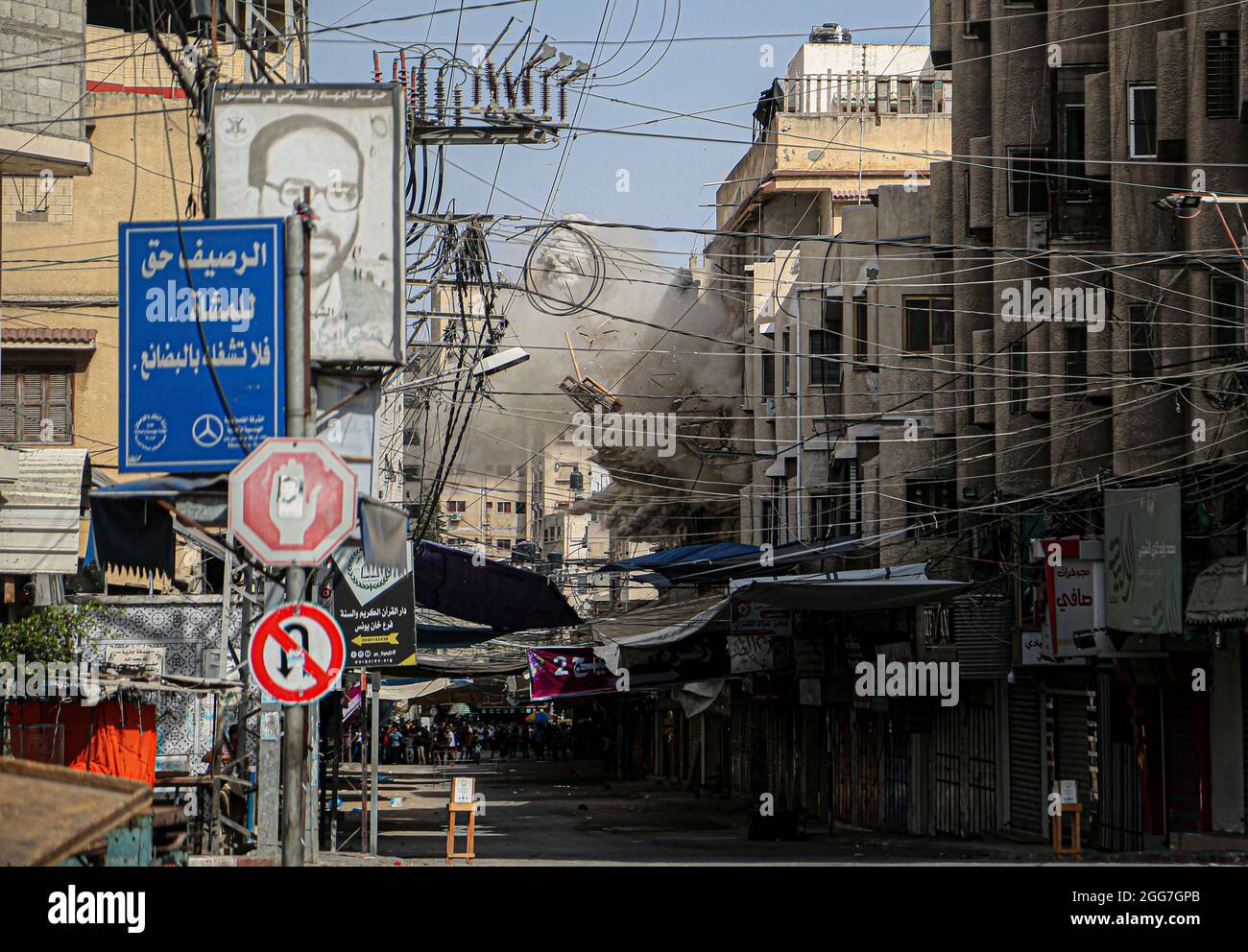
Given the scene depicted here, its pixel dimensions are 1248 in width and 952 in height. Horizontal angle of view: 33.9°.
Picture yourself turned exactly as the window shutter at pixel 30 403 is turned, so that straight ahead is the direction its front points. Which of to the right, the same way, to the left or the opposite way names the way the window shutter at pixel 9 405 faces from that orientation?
the same way

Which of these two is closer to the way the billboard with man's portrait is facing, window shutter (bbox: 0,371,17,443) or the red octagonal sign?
the red octagonal sign

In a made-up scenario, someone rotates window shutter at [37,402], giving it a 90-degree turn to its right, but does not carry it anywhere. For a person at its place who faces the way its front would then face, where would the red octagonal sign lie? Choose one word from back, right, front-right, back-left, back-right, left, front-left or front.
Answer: left

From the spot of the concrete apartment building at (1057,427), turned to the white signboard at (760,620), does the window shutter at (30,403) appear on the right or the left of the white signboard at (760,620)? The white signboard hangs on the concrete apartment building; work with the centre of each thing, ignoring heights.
left

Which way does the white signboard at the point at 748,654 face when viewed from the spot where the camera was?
facing the viewer

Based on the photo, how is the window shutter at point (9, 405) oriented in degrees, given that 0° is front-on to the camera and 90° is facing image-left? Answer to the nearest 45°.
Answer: approximately 0°

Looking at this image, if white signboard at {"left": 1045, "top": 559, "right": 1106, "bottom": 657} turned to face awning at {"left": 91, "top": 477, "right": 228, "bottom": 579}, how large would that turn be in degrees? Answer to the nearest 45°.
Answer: approximately 45° to its right

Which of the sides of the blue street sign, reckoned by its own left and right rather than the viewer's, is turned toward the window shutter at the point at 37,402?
back

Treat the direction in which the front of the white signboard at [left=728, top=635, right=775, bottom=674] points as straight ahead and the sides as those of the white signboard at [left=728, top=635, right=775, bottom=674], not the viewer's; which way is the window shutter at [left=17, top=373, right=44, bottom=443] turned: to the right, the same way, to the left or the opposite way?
the same way

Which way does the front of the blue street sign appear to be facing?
toward the camera

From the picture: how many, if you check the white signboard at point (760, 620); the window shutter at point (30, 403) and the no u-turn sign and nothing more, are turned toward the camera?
3

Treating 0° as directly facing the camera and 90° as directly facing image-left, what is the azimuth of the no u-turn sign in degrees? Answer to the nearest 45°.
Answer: approximately 0°

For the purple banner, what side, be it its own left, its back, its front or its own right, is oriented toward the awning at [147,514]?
front

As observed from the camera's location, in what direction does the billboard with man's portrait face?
facing the viewer

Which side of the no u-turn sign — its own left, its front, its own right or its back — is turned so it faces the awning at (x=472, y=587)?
back

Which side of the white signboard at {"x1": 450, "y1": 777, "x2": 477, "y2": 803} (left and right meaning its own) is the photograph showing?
front

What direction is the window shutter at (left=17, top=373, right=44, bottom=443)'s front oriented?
toward the camera

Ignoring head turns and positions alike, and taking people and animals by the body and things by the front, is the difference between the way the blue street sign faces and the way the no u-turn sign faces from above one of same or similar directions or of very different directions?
same or similar directions
